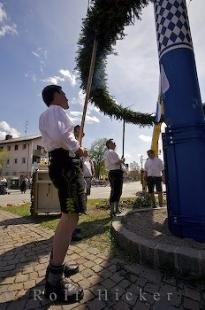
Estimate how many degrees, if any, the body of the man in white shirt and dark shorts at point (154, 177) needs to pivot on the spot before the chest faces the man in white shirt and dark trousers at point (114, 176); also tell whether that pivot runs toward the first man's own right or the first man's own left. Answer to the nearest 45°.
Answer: approximately 45° to the first man's own right

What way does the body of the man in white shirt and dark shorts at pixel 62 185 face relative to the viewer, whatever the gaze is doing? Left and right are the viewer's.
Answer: facing to the right of the viewer

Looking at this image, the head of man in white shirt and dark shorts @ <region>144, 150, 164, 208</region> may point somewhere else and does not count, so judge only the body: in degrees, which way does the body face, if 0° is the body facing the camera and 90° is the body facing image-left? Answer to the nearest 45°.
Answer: approximately 0°

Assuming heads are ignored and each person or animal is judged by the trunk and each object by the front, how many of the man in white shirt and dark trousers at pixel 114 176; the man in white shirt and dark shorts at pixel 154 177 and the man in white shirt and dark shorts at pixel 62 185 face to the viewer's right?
2

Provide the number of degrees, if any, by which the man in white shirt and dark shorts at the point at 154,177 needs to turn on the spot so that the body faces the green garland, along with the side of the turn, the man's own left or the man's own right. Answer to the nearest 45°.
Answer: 0° — they already face it

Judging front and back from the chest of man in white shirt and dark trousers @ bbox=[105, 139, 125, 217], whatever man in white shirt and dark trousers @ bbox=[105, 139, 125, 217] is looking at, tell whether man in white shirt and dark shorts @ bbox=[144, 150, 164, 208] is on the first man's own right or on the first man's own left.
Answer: on the first man's own left

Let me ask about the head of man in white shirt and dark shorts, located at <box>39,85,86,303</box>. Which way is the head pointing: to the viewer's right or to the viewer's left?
to the viewer's right

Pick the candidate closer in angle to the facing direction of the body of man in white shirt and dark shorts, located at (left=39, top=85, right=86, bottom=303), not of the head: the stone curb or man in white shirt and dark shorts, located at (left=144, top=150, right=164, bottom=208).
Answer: the stone curb

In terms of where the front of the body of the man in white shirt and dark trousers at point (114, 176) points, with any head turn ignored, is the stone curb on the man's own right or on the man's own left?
on the man's own right
